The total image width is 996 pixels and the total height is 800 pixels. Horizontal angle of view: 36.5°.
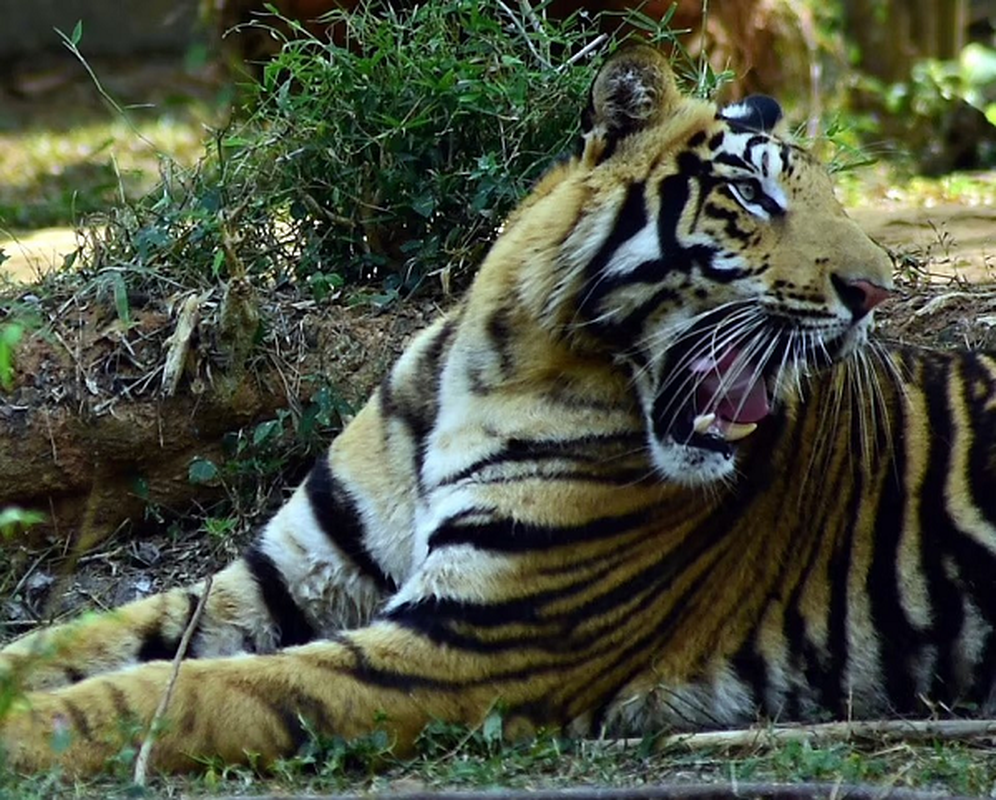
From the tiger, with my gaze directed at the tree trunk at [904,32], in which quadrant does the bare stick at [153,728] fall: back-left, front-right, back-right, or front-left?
back-left

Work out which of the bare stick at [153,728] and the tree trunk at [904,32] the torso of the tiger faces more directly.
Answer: the bare stick

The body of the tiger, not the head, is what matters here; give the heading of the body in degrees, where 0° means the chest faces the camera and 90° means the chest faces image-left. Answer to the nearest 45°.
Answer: approximately 90°

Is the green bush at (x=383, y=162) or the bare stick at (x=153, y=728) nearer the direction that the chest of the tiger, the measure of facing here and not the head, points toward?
the bare stick

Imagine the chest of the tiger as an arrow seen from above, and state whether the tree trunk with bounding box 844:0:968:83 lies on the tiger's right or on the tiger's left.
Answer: on the tiger's right
